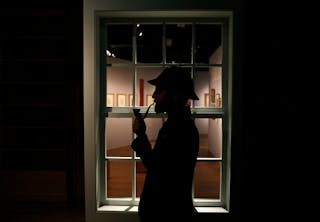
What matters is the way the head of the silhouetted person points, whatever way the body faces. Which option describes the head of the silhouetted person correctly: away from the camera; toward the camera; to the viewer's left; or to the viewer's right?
to the viewer's left

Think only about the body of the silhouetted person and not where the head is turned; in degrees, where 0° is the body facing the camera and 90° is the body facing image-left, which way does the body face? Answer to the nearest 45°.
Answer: approximately 90°

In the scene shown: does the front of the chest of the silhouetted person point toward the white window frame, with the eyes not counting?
no
